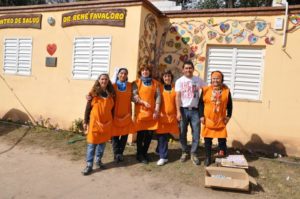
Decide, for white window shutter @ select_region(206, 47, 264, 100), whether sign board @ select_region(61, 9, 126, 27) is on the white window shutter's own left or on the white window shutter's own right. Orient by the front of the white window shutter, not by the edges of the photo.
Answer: on the white window shutter's own right

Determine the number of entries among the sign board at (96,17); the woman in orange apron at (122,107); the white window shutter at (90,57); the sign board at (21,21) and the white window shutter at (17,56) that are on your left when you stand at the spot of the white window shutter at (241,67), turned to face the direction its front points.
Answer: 0

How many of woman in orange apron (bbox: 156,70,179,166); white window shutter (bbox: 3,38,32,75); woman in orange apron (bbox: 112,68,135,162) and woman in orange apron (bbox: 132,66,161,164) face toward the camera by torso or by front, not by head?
4

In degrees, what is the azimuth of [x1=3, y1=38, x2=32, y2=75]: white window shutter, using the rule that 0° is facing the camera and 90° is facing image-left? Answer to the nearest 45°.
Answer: approximately 0°

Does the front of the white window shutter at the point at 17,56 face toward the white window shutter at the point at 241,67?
no

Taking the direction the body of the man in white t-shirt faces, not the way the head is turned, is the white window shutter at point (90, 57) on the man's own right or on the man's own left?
on the man's own right

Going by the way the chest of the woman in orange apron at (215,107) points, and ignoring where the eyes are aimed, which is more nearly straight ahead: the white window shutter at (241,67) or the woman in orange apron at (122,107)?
the woman in orange apron

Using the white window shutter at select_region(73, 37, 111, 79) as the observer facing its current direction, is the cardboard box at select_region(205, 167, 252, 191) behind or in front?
in front

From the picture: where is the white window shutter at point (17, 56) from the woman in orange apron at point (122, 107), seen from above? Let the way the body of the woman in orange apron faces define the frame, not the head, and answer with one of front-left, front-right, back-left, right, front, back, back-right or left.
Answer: back-right

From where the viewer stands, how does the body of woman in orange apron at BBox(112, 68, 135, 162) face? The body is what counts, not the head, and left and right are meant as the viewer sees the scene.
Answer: facing the viewer

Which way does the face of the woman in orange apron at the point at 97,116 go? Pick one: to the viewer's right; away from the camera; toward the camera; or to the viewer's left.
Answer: toward the camera

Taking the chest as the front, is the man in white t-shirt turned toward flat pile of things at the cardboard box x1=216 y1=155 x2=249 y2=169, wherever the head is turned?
no

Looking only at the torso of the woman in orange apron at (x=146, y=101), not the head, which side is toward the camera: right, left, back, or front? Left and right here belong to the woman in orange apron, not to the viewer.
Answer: front

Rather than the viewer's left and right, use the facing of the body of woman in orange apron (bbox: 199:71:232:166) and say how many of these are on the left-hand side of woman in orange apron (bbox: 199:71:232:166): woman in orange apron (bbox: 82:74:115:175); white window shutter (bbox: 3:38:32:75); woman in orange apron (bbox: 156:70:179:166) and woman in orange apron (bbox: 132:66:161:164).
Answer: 0

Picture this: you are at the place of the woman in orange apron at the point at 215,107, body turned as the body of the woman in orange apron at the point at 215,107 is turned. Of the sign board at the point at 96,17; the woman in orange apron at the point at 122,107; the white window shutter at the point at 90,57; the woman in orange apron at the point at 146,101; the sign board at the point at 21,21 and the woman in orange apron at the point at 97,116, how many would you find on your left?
0

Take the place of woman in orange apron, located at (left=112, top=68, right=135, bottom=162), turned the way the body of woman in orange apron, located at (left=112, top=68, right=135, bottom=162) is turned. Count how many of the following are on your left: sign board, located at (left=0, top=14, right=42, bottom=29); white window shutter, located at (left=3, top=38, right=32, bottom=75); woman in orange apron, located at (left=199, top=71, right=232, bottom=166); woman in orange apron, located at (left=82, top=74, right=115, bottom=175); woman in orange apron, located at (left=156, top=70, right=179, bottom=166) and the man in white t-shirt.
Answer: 3

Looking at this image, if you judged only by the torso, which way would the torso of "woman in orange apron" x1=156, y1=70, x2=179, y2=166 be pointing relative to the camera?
toward the camera

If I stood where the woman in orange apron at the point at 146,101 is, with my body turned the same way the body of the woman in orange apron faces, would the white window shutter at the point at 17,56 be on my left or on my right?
on my right
